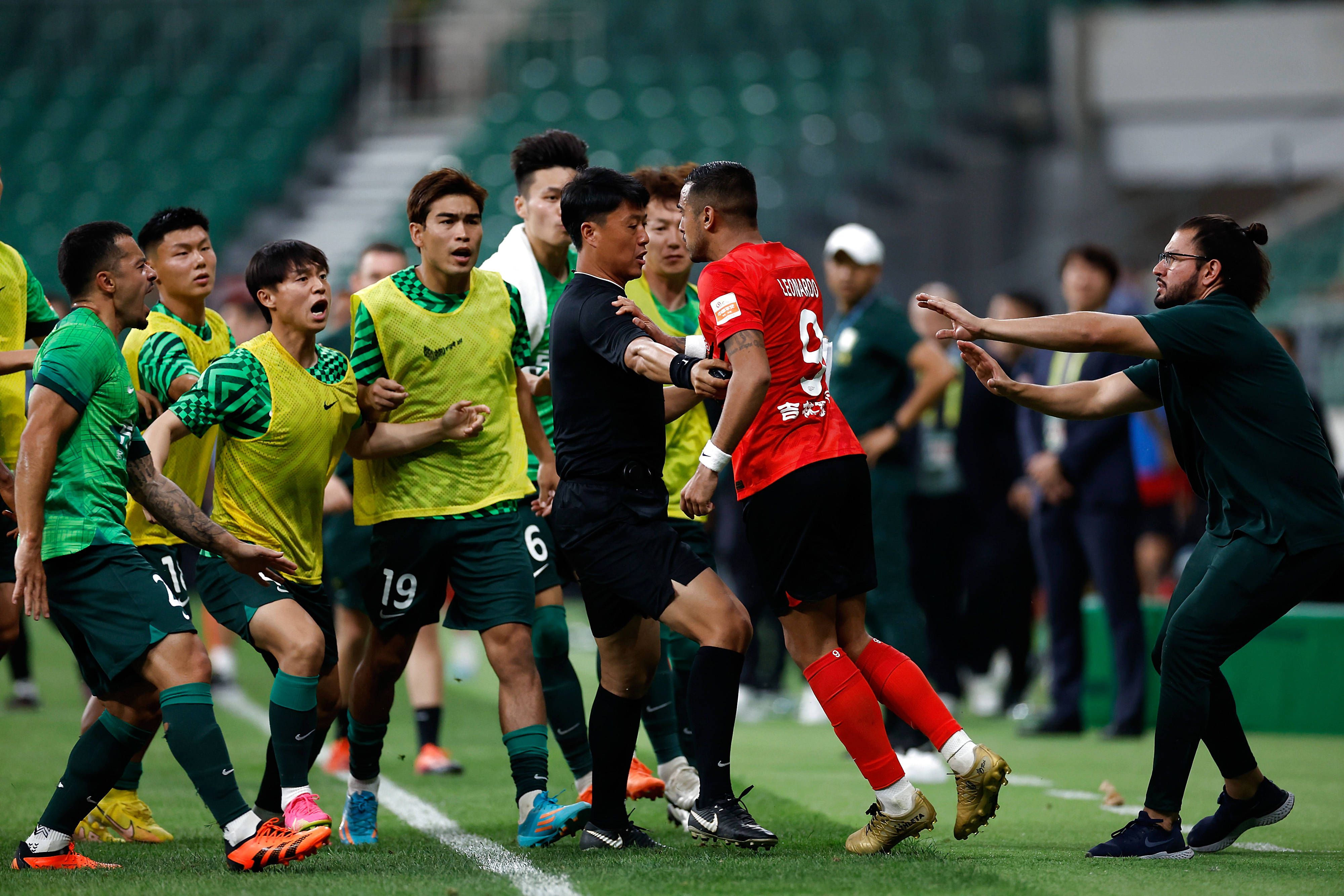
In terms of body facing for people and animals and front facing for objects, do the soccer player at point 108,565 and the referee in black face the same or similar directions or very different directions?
same or similar directions

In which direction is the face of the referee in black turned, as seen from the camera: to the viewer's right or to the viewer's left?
to the viewer's right

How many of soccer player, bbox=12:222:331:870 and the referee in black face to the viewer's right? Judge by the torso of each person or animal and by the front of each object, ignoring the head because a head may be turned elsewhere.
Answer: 2

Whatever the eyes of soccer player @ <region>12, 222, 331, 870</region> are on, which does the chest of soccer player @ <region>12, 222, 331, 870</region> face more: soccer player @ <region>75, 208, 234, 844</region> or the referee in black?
the referee in black

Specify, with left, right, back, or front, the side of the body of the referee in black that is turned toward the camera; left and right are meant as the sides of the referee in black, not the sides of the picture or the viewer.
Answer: right

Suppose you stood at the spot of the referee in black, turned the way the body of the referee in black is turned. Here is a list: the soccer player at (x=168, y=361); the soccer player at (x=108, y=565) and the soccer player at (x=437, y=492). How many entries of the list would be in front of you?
0

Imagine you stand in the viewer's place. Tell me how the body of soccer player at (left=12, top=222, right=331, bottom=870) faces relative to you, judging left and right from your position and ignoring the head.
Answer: facing to the right of the viewer

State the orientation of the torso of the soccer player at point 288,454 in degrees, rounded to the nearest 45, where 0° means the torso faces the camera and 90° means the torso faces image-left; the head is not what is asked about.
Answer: approximately 315°

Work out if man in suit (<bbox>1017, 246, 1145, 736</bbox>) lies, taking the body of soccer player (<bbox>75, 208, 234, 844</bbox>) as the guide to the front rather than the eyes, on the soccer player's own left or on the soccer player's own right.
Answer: on the soccer player's own left

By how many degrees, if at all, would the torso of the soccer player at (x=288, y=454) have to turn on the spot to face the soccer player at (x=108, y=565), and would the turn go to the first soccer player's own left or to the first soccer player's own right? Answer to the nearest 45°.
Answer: approximately 90° to the first soccer player's own right

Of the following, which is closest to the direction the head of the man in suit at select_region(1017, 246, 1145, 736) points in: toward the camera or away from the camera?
toward the camera

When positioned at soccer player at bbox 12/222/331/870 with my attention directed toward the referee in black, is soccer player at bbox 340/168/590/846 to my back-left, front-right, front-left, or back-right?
front-left

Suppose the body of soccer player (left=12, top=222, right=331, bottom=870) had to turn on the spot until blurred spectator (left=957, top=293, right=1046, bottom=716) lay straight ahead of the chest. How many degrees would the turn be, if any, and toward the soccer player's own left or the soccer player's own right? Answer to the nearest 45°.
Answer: approximately 45° to the soccer player's own left

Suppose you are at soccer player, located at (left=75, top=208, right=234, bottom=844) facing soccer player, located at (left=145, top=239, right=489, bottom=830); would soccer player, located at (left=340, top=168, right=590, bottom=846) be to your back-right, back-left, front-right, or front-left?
front-left
